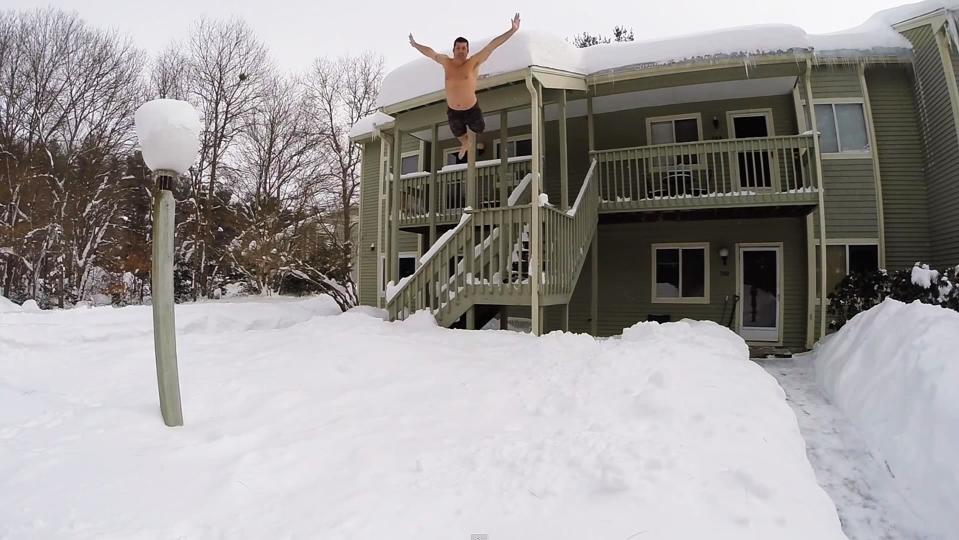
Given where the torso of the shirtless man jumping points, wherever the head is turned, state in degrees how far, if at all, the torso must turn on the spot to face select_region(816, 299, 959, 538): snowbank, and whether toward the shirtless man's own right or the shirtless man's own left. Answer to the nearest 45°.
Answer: approximately 45° to the shirtless man's own left

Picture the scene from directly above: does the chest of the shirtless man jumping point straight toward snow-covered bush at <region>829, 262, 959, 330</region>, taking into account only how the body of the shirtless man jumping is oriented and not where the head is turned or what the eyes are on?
no

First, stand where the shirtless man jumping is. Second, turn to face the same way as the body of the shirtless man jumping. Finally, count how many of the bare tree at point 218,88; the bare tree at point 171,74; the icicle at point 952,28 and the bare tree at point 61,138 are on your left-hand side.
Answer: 1

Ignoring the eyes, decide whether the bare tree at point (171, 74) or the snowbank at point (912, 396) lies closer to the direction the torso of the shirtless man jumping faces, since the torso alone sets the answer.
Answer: the snowbank

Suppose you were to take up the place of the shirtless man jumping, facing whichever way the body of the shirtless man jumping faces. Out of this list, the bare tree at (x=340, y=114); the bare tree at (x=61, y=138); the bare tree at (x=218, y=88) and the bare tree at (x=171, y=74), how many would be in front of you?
0

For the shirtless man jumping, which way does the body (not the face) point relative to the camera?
toward the camera

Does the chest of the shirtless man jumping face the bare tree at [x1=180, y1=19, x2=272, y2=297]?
no

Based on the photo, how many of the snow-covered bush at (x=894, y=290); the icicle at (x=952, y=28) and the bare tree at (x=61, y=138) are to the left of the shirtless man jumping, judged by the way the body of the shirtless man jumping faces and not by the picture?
2

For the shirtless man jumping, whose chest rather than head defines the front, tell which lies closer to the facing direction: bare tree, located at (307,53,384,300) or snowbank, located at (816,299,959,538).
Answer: the snowbank

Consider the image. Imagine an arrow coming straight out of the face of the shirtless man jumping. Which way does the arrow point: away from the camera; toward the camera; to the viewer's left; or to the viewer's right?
toward the camera

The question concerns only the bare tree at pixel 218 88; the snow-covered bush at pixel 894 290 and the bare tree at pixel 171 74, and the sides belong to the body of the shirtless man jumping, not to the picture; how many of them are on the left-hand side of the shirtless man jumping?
1

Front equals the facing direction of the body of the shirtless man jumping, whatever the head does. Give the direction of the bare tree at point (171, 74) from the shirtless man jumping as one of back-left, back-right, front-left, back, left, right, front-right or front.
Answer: back-right

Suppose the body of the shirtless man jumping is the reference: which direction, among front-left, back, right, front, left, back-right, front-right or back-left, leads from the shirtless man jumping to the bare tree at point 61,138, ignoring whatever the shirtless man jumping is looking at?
back-right

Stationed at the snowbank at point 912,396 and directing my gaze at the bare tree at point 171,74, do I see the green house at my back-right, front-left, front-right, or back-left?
front-right

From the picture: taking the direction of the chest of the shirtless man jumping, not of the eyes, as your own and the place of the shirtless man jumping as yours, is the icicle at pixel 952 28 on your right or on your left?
on your left
